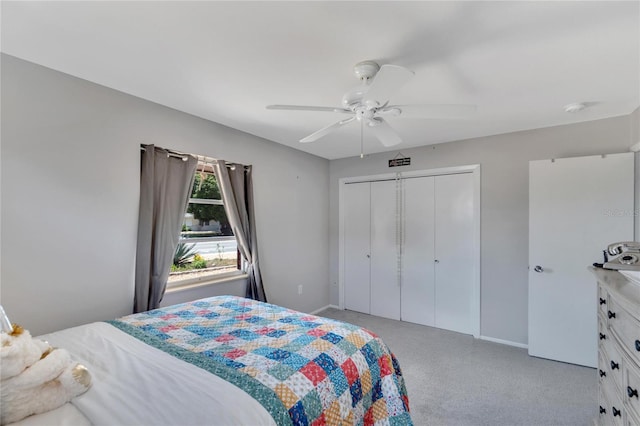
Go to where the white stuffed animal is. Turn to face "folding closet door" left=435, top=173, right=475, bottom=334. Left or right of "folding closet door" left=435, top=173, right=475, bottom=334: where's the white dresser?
right

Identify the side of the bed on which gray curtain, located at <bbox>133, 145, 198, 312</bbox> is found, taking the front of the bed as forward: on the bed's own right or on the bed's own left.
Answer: on the bed's own left

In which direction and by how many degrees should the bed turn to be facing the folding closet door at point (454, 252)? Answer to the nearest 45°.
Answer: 0° — it already faces it

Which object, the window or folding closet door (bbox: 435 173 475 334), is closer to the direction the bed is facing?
the folding closet door

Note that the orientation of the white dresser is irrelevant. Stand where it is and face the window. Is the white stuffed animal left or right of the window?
left

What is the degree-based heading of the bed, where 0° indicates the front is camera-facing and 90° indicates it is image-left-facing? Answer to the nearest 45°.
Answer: approximately 225°

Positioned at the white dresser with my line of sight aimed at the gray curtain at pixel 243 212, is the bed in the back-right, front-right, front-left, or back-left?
front-left

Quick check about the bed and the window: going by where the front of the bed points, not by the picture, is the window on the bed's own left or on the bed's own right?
on the bed's own left

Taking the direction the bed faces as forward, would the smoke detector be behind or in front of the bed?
in front
